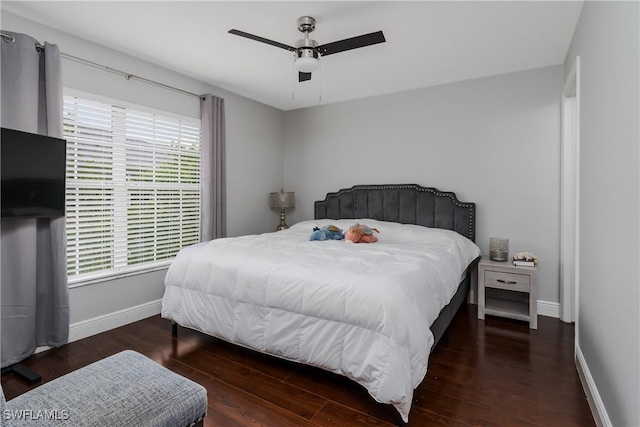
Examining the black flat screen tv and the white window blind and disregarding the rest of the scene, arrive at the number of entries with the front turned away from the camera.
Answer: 0

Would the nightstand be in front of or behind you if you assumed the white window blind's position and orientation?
in front

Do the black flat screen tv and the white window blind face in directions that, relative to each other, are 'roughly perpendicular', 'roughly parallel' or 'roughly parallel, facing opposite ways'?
roughly parallel

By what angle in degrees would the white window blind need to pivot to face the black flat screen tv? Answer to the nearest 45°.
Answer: approximately 90° to its right

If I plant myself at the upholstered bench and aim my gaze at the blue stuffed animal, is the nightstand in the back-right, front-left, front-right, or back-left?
front-right

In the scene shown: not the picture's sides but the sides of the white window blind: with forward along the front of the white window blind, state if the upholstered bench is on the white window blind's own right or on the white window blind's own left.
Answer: on the white window blind's own right

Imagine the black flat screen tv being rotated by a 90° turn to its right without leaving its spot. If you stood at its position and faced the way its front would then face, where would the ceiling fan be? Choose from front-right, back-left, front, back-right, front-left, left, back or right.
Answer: left

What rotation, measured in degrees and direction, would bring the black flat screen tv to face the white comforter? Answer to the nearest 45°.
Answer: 0° — it already faces it

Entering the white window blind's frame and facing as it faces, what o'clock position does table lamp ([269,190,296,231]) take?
The table lamp is roughly at 10 o'clock from the white window blind.

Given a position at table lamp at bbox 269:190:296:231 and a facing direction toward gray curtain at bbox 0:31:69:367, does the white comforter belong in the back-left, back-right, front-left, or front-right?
front-left

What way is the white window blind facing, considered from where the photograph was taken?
facing the viewer and to the right of the viewer

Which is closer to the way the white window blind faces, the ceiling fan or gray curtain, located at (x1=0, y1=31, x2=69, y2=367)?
the ceiling fan

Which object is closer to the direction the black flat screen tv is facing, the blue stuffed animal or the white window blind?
the blue stuffed animal

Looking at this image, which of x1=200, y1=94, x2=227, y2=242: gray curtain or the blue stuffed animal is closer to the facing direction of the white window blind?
the blue stuffed animal

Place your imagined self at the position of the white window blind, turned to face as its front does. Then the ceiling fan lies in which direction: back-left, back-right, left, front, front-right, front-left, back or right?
front
